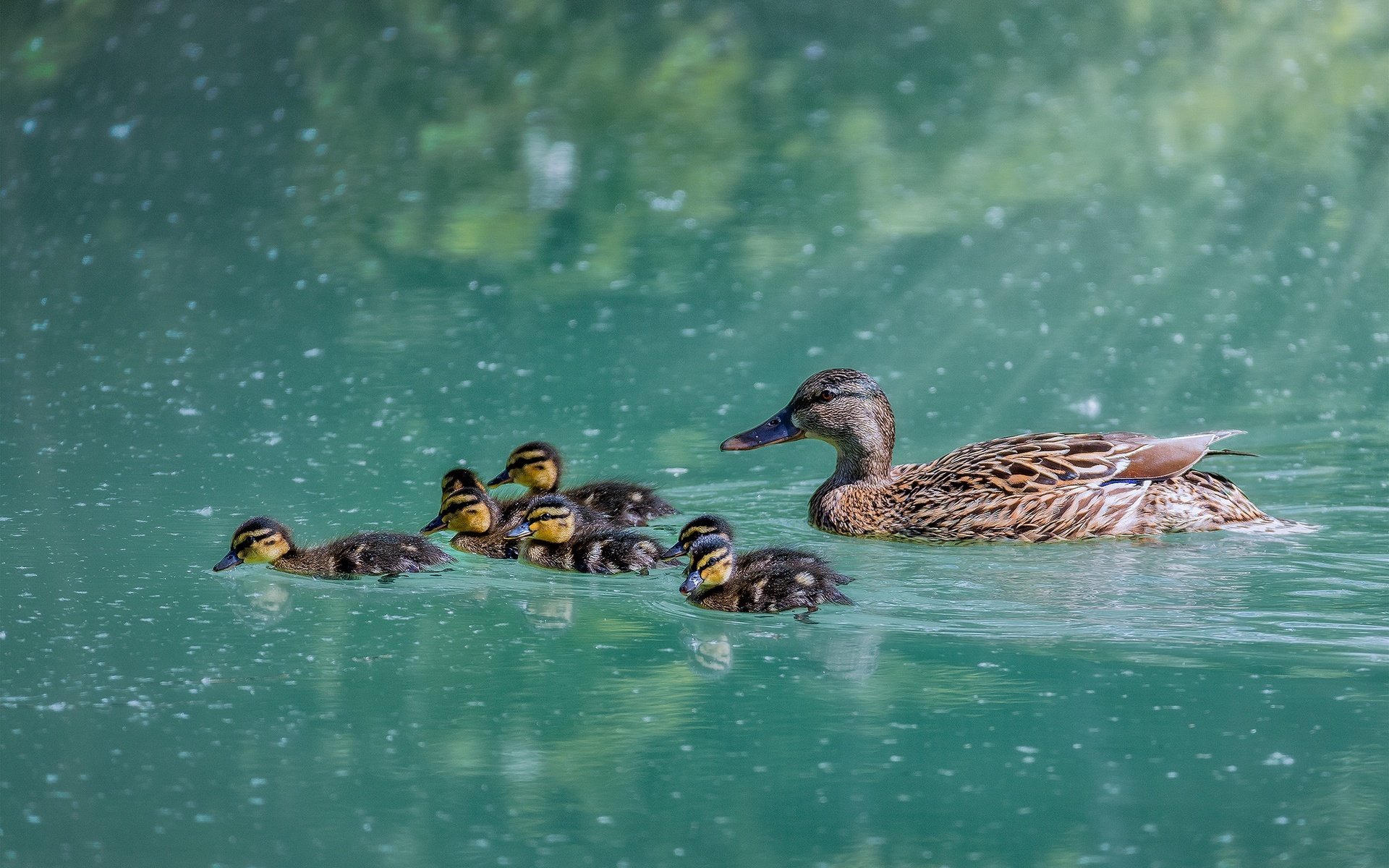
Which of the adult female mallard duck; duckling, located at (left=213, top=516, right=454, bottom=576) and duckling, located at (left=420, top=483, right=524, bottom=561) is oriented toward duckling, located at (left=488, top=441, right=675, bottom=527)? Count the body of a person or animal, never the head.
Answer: the adult female mallard duck

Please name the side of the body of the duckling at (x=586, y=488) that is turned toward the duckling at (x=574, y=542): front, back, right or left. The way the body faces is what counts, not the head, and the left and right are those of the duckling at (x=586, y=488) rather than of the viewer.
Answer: left

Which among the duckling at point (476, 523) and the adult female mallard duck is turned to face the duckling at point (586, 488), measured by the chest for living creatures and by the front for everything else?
the adult female mallard duck

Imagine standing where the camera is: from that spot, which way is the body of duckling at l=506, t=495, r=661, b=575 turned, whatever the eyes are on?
to the viewer's left

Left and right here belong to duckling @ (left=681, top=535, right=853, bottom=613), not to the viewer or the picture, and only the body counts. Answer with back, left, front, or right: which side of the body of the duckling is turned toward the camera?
left

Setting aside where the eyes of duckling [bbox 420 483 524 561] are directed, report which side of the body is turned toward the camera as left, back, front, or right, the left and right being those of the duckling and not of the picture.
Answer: left

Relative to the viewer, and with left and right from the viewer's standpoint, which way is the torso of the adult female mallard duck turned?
facing to the left of the viewer

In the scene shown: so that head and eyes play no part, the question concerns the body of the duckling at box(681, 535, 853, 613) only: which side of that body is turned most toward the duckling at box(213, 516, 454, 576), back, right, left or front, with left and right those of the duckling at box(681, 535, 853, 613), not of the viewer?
front

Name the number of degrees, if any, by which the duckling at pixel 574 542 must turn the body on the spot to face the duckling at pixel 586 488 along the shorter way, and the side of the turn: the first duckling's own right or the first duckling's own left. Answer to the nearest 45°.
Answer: approximately 90° to the first duckling's own right

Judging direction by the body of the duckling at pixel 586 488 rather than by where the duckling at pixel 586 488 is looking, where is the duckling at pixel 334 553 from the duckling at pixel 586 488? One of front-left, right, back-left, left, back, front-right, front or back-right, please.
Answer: front-left

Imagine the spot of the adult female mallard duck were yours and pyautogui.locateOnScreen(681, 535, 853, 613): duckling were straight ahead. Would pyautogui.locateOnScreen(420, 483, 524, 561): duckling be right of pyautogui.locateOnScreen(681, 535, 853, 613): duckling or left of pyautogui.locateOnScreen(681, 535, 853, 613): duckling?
right
